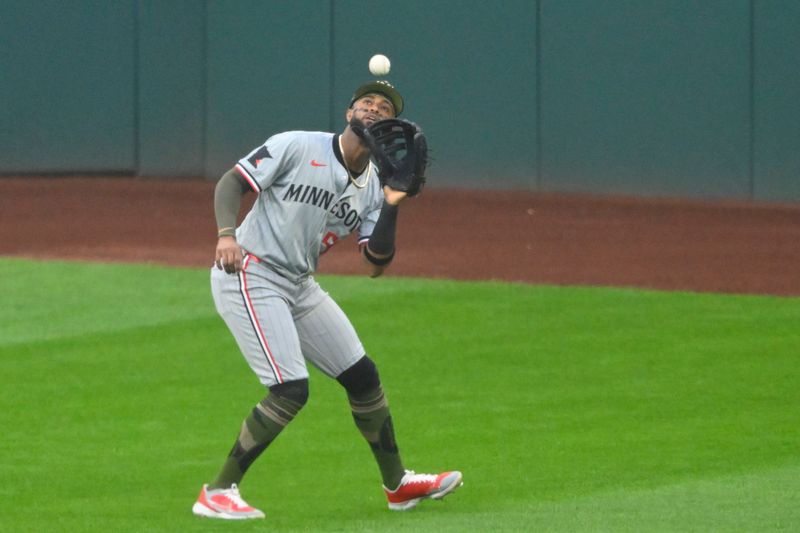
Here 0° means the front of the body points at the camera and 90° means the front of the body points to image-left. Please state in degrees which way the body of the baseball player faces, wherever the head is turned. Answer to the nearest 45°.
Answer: approximately 315°

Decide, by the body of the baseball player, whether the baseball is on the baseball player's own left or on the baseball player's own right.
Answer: on the baseball player's own left
